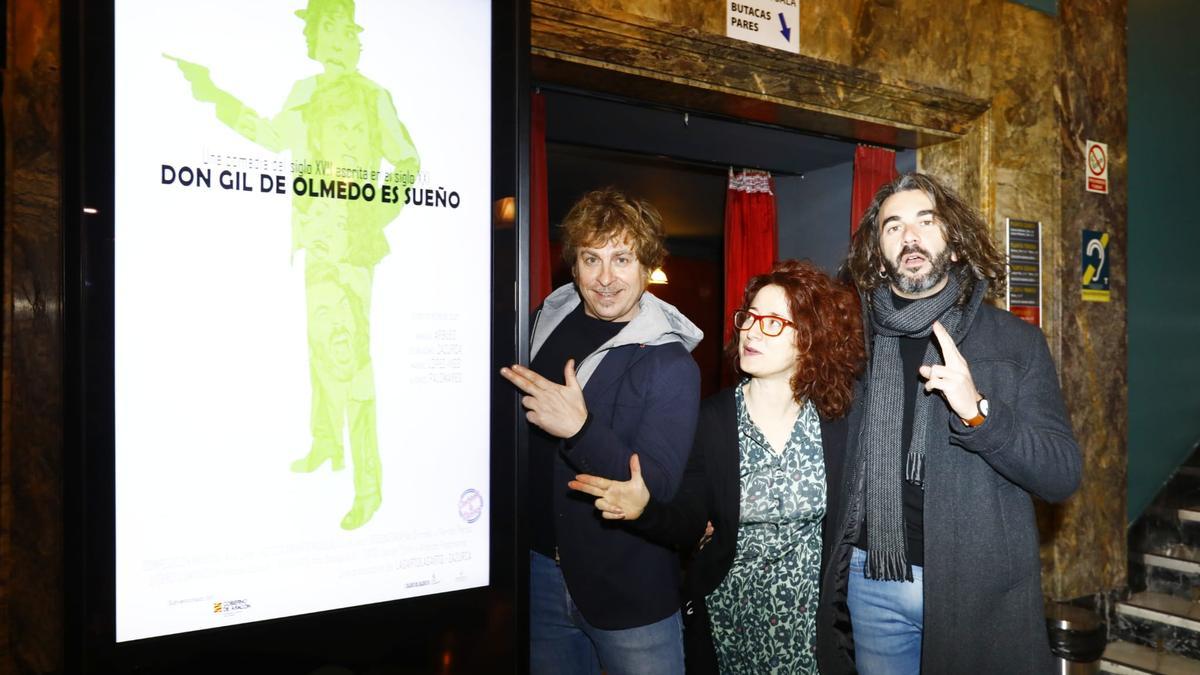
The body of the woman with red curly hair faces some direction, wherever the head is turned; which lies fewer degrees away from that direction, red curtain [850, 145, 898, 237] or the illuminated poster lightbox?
the illuminated poster lightbox

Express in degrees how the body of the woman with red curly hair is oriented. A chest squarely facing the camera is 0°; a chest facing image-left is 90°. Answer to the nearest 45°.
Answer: approximately 45°

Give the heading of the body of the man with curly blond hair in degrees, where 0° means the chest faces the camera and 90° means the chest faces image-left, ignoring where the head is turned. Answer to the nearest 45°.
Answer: approximately 45°

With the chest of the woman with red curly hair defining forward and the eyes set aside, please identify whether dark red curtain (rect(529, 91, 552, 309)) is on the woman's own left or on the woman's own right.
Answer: on the woman's own right

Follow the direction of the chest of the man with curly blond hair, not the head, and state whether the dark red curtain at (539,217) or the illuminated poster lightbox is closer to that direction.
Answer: the illuminated poster lightbox

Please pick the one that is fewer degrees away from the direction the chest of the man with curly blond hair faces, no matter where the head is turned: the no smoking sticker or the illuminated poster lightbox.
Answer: the illuminated poster lightbox

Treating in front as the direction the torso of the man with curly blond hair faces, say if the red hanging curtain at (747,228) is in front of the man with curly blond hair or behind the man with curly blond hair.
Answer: behind

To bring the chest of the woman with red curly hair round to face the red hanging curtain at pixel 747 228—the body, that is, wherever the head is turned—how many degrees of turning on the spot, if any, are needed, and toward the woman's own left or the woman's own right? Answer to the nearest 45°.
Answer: approximately 135° to the woman's own right
